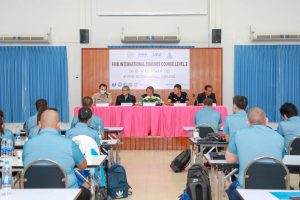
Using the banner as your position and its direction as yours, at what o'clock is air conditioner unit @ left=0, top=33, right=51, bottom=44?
The air conditioner unit is roughly at 3 o'clock from the banner.

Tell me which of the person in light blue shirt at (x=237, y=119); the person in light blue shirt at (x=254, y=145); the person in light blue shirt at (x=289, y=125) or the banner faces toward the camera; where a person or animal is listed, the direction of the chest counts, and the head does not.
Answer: the banner

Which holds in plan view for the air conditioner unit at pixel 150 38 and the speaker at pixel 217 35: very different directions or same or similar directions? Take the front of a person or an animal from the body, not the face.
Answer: same or similar directions

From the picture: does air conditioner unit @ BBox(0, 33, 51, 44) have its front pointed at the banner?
no

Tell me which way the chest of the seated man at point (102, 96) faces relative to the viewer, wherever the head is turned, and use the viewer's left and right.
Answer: facing the viewer

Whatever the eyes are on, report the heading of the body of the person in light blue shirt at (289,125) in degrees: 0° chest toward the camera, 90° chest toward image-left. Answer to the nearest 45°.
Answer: approximately 135°

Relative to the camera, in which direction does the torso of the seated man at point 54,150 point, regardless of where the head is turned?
away from the camera

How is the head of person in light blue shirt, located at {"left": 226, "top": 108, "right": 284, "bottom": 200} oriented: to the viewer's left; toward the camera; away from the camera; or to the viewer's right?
away from the camera

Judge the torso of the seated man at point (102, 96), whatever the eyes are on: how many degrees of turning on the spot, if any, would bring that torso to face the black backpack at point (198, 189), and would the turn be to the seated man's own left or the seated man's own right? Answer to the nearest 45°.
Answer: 0° — they already face it

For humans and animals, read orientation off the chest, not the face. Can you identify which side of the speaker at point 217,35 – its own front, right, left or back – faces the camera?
front

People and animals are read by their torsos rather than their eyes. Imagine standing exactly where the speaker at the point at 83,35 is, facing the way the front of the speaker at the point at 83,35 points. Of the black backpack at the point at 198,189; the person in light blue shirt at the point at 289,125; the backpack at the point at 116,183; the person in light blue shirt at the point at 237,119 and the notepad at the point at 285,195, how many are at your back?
0

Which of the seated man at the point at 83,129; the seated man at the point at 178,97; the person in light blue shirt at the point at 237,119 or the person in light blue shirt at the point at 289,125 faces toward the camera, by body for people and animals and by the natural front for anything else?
the seated man at the point at 178,97

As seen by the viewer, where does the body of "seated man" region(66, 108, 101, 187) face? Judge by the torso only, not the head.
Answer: away from the camera

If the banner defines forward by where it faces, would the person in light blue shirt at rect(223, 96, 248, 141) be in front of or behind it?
in front

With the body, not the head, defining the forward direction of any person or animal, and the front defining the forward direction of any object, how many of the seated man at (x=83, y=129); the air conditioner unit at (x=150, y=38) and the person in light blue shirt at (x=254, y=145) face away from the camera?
2

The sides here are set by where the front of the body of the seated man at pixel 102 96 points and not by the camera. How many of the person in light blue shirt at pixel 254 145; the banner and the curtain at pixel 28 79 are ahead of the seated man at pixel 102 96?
1

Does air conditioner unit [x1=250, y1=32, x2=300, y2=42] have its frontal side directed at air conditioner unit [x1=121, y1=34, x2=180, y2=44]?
no

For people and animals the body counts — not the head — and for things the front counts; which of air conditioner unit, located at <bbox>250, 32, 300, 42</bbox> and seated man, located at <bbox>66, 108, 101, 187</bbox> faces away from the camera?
the seated man

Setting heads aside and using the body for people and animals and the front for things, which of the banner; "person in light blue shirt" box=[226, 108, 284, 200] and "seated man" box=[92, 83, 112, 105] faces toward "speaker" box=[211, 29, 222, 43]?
the person in light blue shirt
